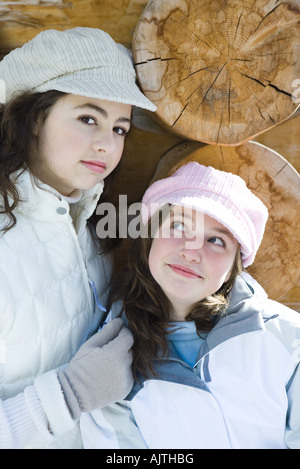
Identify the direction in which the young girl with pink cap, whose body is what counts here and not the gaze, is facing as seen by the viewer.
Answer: toward the camera

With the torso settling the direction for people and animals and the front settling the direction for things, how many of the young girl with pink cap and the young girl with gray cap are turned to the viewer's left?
0

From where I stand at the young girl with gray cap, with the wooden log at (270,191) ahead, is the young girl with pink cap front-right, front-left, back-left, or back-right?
front-right

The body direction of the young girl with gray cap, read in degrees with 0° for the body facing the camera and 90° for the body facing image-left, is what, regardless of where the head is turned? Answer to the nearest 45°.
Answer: approximately 315°

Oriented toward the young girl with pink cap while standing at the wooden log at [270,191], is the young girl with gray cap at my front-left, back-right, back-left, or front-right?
front-right

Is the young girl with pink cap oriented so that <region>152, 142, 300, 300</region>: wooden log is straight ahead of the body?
no

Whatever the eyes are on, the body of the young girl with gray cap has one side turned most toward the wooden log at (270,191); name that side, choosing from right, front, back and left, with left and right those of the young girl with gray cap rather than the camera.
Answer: left

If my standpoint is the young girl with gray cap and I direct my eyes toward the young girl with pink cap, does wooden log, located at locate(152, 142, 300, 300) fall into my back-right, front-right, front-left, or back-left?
front-left
